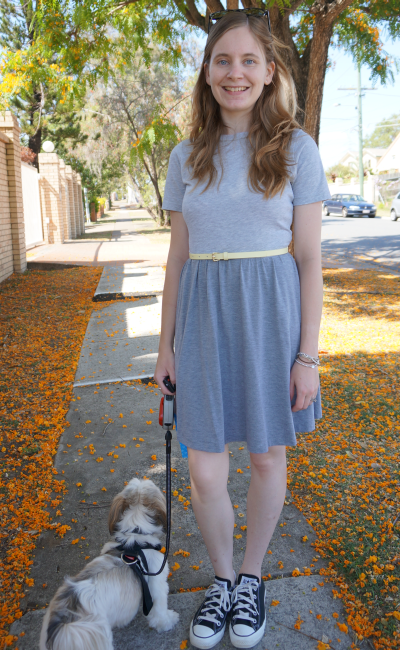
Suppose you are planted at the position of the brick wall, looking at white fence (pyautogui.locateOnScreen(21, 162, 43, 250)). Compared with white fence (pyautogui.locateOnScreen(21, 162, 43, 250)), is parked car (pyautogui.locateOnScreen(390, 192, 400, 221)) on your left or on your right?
right

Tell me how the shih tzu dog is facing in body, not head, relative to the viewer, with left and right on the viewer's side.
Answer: facing away from the viewer and to the right of the viewer

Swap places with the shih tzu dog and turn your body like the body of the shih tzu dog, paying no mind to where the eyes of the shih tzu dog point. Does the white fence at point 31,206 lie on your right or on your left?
on your left
